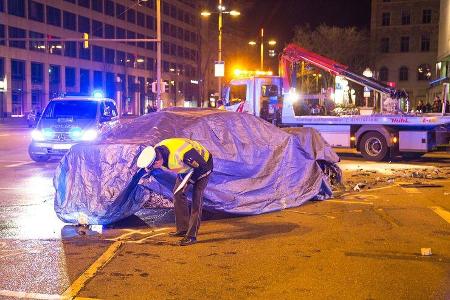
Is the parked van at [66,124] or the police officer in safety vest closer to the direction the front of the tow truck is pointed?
the parked van

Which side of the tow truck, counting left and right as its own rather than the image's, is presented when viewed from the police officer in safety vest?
left

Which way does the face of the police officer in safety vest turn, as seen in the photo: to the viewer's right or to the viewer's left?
to the viewer's left

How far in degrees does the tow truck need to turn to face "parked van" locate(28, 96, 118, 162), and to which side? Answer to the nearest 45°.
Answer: approximately 45° to its left

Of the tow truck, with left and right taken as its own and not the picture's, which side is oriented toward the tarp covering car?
left

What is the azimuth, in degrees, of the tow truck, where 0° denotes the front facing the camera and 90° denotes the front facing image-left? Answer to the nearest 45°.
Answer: approximately 90°

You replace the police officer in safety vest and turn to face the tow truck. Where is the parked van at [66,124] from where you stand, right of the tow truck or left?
left
